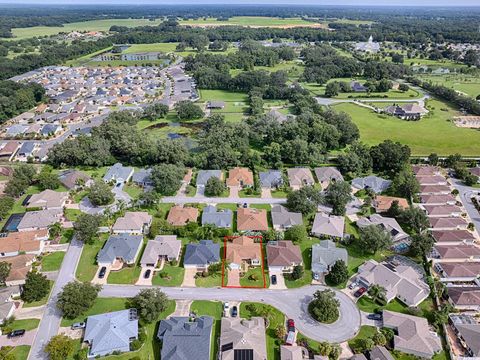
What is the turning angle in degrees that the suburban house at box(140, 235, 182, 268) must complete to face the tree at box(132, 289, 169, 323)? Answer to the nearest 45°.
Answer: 0° — it already faces it

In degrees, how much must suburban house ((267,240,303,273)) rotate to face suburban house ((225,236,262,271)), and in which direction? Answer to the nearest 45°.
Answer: approximately 90° to its right

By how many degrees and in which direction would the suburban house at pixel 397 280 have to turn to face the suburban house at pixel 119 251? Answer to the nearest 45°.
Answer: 0° — it already faces it

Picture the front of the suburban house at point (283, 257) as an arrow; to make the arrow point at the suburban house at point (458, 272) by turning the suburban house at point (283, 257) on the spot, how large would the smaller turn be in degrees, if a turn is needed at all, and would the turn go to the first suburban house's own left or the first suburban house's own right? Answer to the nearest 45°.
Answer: approximately 90° to the first suburban house's own left

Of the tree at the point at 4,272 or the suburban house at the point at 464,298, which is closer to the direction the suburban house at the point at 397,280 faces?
the tree

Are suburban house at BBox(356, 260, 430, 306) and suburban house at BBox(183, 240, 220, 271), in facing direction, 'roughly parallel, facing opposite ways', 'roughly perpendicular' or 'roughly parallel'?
roughly perpendicular

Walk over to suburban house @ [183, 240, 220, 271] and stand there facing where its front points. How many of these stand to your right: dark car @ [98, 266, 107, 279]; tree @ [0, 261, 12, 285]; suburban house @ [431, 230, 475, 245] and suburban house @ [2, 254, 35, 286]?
3

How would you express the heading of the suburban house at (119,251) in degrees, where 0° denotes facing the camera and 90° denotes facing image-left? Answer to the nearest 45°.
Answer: approximately 0°

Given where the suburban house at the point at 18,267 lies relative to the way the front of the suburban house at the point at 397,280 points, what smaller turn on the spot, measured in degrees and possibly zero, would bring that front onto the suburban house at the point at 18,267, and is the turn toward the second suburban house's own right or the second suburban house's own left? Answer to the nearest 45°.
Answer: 0° — it already faces it

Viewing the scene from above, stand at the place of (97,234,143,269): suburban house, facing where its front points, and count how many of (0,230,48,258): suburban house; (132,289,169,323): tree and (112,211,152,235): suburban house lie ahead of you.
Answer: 1

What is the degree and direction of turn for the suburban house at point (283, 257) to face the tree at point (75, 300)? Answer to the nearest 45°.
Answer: approximately 45° to its right

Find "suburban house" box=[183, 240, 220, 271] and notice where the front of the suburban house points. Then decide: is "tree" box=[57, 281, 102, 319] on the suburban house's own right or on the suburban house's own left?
on the suburban house's own right
